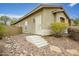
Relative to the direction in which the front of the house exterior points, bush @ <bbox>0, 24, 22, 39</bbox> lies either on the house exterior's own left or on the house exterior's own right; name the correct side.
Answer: on the house exterior's own right

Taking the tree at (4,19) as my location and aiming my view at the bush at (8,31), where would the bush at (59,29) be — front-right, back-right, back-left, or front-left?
front-left
